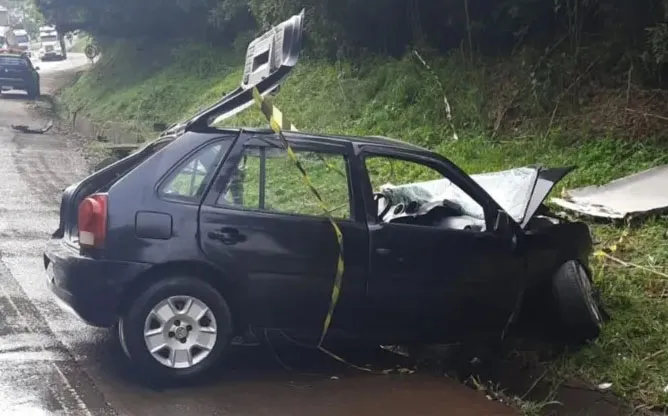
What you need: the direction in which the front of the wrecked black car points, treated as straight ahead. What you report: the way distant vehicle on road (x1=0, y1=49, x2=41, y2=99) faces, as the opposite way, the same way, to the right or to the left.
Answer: to the left

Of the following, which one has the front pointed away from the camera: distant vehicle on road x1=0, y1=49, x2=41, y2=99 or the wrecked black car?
the distant vehicle on road

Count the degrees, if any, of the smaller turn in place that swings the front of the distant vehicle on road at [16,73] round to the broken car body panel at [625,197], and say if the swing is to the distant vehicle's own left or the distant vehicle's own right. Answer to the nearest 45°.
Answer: approximately 180°

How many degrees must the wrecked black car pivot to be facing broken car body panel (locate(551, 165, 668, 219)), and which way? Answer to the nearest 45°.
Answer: approximately 45° to its left

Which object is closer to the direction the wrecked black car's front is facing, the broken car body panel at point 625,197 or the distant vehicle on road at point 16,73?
the broken car body panel

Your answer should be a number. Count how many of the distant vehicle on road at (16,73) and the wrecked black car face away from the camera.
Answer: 1

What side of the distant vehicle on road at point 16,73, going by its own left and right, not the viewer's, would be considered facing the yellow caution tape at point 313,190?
back

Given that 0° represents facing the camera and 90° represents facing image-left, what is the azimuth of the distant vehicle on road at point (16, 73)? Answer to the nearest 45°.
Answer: approximately 180°

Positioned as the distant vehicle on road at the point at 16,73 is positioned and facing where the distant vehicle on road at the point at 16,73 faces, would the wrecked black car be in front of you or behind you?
behind

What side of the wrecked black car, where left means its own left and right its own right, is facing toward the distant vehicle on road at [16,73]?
left

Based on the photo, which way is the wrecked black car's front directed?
to the viewer's right
